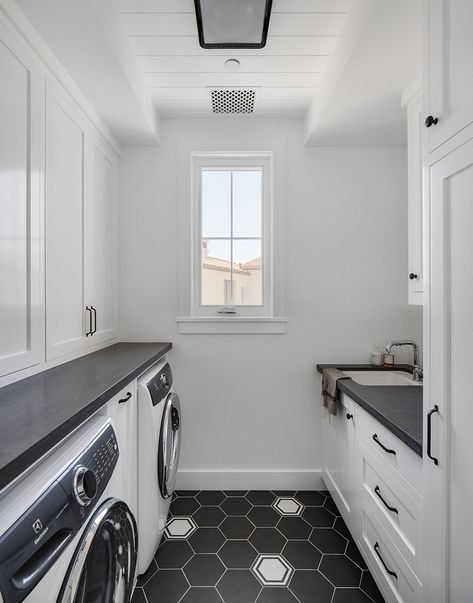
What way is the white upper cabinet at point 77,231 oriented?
to the viewer's right

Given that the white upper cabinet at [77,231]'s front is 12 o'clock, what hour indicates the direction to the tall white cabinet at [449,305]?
The tall white cabinet is roughly at 2 o'clock from the white upper cabinet.

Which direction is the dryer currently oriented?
to the viewer's right

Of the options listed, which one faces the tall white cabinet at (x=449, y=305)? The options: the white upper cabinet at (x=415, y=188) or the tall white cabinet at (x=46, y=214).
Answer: the tall white cabinet at (x=46, y=214)

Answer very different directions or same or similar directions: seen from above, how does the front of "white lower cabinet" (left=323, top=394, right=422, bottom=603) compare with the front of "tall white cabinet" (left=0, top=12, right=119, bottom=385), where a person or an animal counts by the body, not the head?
very different directions

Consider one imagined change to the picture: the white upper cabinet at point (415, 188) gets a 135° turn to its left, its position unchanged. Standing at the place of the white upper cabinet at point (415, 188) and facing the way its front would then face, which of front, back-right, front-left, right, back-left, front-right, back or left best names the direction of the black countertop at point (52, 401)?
right

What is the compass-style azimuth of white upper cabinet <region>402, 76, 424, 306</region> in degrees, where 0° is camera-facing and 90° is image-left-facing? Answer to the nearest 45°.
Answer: approximately 90°

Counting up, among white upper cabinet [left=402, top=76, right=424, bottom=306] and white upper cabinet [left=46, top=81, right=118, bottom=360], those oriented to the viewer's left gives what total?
1

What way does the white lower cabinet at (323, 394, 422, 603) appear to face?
to the viewer's left

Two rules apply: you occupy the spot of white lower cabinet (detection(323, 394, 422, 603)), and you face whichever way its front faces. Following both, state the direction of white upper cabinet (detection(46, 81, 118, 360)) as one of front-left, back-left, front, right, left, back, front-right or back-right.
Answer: front

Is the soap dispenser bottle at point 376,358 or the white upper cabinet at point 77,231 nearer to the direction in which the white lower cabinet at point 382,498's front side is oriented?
the white upper cabinet

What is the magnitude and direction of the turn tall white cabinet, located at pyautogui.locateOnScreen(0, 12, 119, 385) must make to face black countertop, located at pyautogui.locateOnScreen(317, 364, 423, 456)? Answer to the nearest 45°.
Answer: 0° — it already faces it
